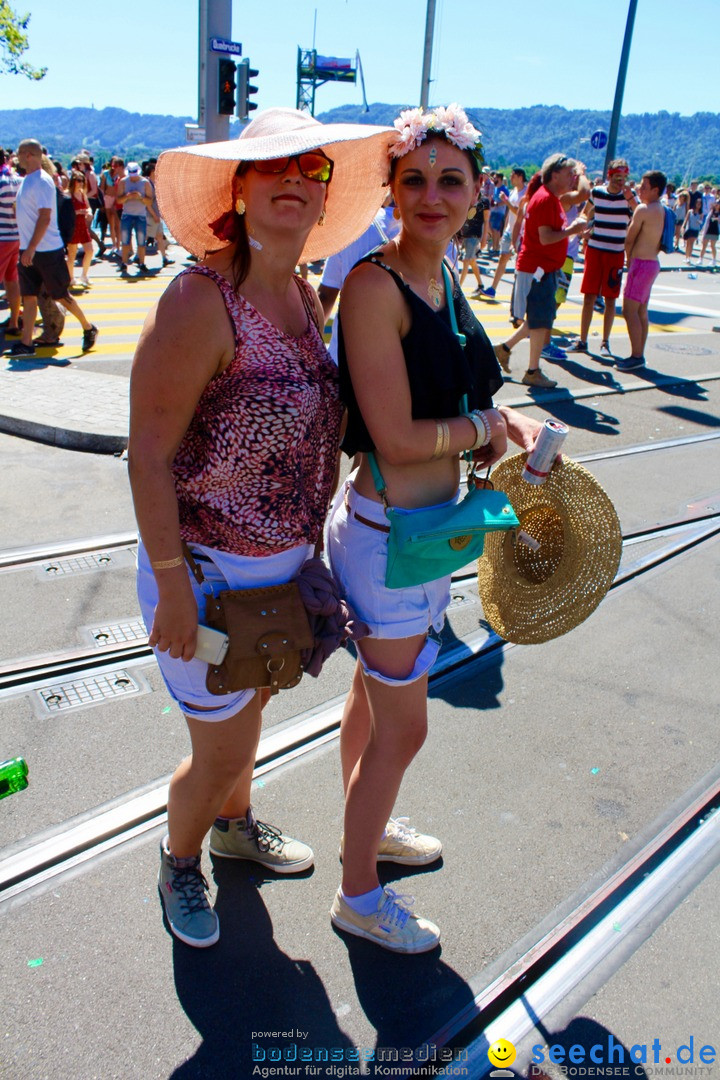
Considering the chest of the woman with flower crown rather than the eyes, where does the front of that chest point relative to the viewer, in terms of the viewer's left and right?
facing the viewer and to the right of the viewer

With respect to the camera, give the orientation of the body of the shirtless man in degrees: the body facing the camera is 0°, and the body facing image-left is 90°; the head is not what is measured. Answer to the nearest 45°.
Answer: approximately 90°

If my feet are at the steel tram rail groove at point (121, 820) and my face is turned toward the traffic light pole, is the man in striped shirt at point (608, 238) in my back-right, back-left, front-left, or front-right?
front-right

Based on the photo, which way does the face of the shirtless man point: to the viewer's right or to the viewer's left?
to the viewer's left

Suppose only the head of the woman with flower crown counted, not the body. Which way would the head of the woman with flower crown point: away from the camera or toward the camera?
toward the camera

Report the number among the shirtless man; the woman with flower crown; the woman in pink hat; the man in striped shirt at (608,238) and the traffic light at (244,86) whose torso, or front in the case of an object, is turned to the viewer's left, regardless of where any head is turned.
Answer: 1

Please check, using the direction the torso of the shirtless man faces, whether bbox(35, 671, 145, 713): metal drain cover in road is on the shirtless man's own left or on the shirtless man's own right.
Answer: on the shirtless man's own left

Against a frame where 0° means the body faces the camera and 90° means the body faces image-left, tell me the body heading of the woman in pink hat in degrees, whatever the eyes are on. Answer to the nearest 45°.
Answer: approximately 315°

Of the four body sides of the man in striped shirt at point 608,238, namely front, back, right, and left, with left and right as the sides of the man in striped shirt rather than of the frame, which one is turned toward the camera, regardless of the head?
front

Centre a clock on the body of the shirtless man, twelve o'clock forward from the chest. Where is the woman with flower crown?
The woman with flower crown is roughly at 9 o'clock from the shirtless man.
